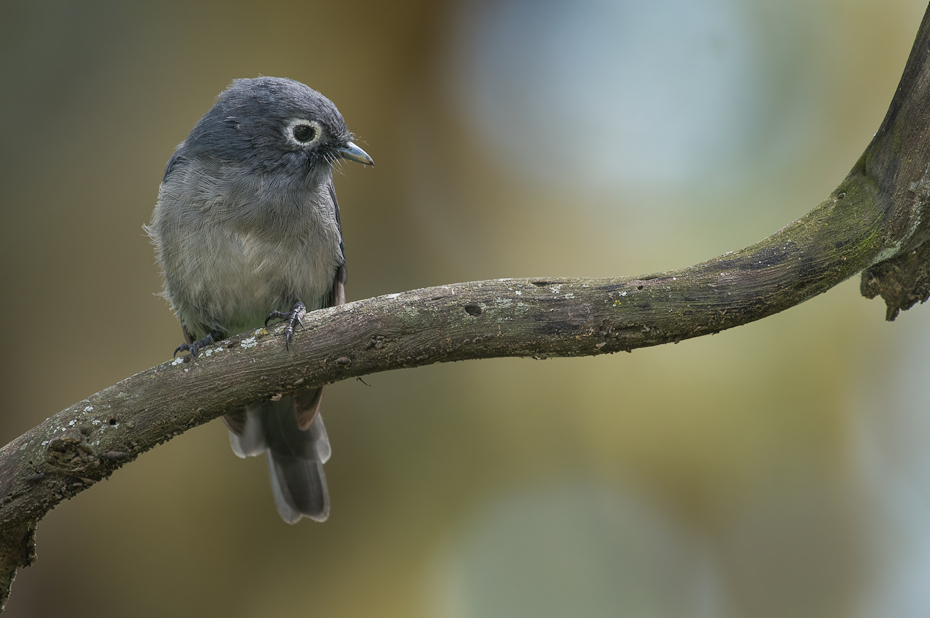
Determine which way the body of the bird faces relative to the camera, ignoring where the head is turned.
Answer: toward the camera
